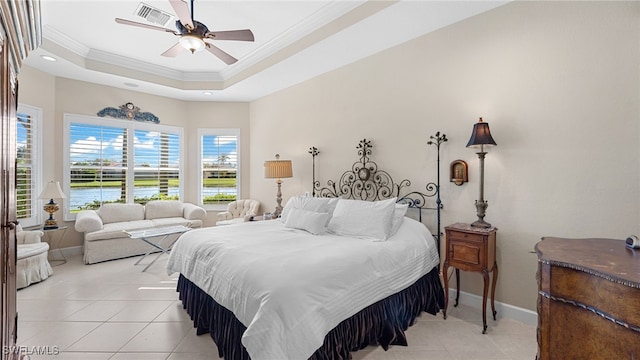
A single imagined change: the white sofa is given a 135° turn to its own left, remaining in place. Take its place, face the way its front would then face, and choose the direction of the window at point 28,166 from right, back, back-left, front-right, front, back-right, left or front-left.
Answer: left

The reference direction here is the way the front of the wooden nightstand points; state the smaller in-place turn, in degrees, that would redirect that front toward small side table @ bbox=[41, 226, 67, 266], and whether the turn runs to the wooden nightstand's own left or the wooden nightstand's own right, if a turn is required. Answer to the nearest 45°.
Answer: approximately 45° to the wooden nightstand's own right

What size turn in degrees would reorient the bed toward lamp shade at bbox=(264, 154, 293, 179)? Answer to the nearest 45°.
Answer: approximately 135° to its right

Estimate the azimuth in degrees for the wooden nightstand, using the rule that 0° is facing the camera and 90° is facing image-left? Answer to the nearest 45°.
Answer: approximately 45°

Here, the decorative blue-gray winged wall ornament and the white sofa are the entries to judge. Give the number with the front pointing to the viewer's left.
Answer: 0

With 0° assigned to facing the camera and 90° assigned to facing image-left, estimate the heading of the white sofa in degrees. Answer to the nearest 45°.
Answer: approximately 315°

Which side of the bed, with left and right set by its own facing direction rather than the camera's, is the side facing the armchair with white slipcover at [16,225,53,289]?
right

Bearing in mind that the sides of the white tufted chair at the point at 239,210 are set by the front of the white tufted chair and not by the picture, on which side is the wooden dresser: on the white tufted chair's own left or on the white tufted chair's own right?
on the white tufted chair's own left

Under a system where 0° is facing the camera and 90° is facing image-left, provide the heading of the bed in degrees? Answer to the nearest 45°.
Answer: approximately 45°

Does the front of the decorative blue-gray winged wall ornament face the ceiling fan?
yes
